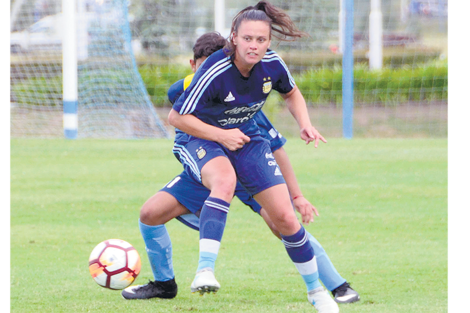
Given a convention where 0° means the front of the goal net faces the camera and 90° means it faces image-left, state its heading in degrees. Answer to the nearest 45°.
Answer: approximately 45°

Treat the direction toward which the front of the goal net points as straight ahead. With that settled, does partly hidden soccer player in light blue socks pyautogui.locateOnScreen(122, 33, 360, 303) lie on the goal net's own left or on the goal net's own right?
on the goal net's own left

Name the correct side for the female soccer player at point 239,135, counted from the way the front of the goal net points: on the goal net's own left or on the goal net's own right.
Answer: on the goal net's own left

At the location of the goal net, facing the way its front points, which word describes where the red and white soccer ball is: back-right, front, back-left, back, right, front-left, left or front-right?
front-left
